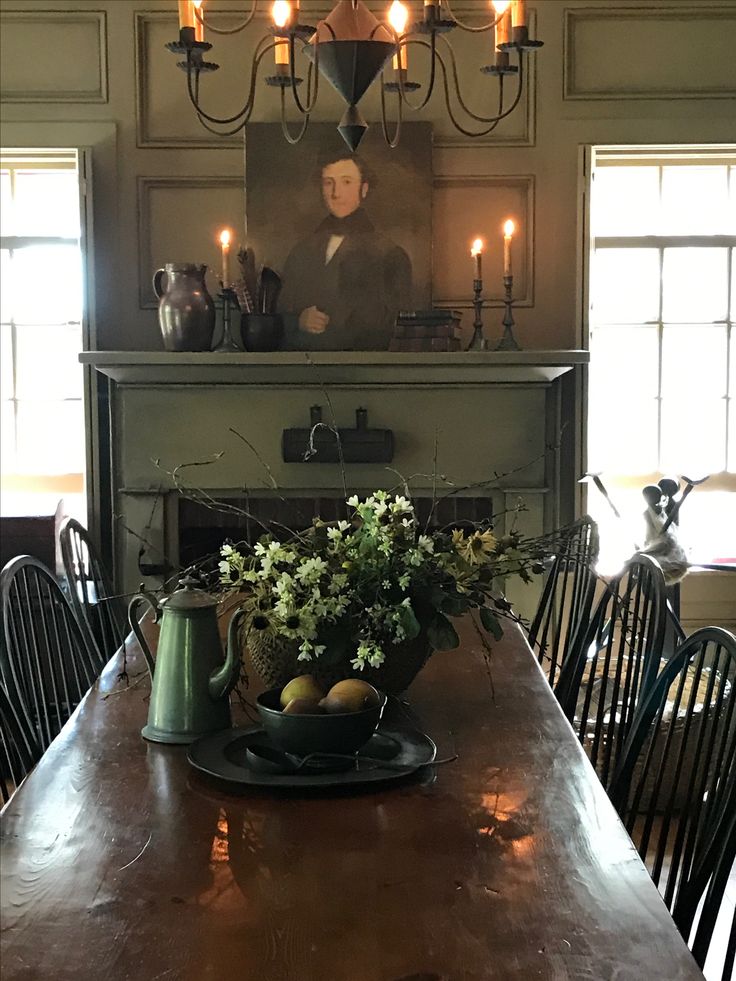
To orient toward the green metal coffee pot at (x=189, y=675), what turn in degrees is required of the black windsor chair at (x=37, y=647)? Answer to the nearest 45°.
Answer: approximately 45° to its right

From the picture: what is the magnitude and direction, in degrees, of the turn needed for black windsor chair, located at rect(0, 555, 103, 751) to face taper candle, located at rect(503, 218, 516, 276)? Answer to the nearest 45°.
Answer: approximately 90° to its left

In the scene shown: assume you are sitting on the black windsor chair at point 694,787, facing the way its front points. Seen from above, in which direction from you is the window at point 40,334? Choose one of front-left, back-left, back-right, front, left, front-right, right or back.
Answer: right

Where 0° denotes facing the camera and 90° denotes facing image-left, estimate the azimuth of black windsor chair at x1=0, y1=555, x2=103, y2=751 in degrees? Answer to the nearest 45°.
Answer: approximately 315°

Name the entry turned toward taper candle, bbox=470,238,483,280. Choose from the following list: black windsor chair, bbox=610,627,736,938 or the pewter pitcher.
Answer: the pewter pitcher

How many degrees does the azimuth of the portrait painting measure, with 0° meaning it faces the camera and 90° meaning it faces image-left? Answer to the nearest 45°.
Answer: approximately 0°

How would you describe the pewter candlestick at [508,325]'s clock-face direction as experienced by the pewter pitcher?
The pewter candlestick is roughly at 12 o'clock from the pewter pitcher.

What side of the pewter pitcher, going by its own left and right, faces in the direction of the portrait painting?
front

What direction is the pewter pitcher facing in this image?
to the viewer's right

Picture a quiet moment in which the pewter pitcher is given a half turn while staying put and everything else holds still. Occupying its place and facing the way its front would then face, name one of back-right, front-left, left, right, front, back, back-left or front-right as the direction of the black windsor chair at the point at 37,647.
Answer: left

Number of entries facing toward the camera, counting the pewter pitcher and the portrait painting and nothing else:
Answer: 1
